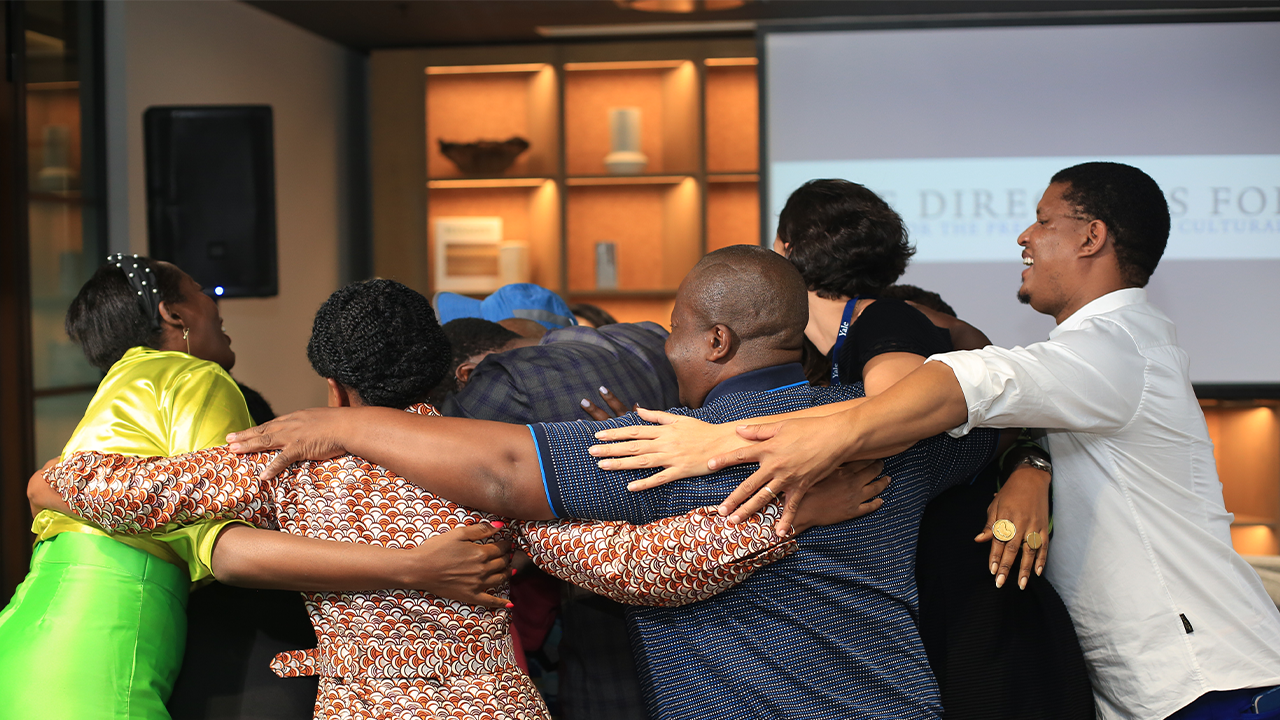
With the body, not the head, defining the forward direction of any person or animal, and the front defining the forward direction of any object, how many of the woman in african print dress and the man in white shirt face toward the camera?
0

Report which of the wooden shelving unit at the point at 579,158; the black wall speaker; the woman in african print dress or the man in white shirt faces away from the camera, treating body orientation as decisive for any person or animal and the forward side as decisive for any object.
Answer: the woman in african print dress

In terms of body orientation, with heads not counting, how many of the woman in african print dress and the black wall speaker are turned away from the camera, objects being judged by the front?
1

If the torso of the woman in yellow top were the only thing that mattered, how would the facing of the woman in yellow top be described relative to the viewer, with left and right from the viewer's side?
facing away from the viewer and to the right of the viewer

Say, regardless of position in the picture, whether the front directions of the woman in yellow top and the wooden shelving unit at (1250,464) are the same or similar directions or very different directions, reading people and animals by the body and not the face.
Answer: very different directions

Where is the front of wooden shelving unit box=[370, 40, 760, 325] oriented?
toward the camera

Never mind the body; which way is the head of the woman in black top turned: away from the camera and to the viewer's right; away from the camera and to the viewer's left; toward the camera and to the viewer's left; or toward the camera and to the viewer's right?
away from the camera and to the viewer's left

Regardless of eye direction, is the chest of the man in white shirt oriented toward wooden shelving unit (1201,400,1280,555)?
no

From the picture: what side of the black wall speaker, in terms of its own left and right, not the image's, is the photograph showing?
front

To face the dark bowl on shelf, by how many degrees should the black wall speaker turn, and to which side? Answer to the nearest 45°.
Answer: approximately 135° to its left

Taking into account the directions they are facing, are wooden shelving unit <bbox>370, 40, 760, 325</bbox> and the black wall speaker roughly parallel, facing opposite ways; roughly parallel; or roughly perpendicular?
roughly parallel

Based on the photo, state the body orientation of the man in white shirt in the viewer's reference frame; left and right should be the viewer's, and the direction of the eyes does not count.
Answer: facing to the left of the viewer

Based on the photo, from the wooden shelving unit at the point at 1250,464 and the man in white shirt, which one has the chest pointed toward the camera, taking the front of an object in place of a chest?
the wooden shelving unit

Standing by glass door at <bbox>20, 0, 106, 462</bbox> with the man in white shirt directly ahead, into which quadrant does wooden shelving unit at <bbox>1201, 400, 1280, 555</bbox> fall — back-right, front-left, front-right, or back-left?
front-left

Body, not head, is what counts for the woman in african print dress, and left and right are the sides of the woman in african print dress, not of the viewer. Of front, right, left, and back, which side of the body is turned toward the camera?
back

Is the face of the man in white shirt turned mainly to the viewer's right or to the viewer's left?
to the viewer's left

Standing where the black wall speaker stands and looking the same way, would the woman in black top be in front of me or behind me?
in front

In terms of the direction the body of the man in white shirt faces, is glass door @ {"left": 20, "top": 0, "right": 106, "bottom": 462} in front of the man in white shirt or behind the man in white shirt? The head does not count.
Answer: in front
